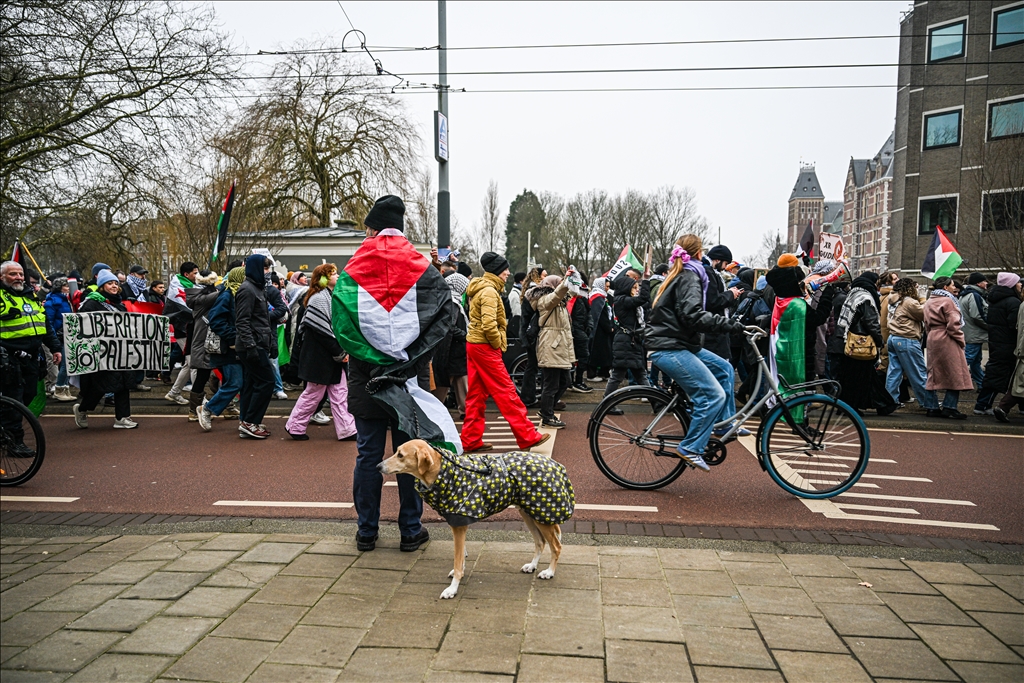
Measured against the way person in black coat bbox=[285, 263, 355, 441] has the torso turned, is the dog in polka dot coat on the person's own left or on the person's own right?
on the person's own right

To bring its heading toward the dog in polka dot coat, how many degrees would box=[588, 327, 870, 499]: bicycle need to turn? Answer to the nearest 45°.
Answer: approximately 135° to its right

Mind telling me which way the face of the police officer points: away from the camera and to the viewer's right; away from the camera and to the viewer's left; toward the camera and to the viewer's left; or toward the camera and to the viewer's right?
toward the camera and to the viewer's right

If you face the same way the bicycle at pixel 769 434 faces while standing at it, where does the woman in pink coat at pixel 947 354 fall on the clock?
The woman in pink coat is roughly at 10 o'clock from the bicycle.

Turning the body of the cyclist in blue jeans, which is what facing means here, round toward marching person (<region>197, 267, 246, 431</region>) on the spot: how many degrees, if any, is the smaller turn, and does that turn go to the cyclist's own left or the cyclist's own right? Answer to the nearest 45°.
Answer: approximately 180°

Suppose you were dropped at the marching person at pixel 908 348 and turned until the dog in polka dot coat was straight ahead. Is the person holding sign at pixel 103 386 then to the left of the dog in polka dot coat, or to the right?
right

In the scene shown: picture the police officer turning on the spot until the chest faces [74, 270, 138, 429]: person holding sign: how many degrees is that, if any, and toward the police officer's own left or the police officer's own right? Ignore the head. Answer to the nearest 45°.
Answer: approximately 90° to the police officer's own left

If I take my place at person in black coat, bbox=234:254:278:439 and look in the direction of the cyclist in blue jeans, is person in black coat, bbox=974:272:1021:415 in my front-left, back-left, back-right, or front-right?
front-left

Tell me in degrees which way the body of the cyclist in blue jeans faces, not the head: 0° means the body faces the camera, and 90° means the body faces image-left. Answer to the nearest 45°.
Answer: approximately 270°
